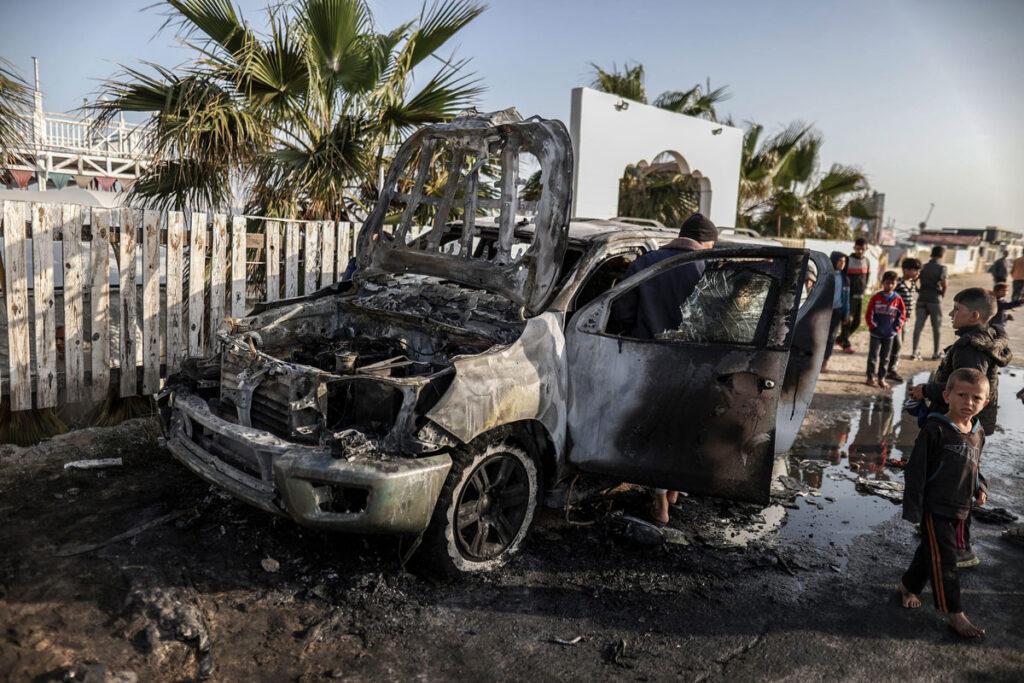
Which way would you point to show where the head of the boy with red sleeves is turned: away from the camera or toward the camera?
toward the camera

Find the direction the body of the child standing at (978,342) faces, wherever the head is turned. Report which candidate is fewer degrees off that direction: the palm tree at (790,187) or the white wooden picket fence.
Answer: the white wooden picket fence

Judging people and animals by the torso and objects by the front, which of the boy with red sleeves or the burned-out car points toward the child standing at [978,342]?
the boy with red sleeves

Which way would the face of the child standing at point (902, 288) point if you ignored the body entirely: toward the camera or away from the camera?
toward the camera

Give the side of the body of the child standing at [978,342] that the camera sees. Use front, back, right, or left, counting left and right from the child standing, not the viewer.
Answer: left

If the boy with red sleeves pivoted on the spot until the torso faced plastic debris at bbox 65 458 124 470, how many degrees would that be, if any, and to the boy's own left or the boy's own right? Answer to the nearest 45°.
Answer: approximately 45° to the boy's own right

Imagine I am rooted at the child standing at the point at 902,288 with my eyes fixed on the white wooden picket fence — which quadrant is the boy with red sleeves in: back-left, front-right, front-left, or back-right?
front-left

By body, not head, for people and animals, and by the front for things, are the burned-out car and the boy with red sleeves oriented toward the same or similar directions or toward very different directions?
same or similar directions

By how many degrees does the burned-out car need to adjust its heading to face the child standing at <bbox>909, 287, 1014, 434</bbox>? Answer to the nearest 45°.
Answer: approximately 135° to its left

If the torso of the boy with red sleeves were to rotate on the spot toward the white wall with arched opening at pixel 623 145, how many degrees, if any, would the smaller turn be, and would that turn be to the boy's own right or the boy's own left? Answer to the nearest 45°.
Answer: approximately 90° to the boy's own right

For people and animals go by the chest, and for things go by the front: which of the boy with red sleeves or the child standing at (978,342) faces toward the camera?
the boy with red sleeves

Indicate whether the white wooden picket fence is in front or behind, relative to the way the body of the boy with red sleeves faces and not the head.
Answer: in front

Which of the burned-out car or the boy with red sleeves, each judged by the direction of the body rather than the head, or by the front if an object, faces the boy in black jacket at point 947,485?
the boy with red sleeves

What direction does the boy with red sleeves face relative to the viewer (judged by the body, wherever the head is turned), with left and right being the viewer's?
facing the viewer

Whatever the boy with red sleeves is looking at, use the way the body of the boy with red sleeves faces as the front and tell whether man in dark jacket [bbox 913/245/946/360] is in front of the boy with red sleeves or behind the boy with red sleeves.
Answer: behind

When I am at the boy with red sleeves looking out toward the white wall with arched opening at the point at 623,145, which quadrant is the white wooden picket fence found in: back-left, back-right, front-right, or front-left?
front-left

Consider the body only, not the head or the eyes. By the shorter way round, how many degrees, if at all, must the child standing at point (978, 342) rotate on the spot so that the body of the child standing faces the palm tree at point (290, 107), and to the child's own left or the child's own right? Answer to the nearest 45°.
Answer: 0° — they already face it

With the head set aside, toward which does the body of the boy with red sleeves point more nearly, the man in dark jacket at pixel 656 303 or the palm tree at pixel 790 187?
the man in dark jacket
